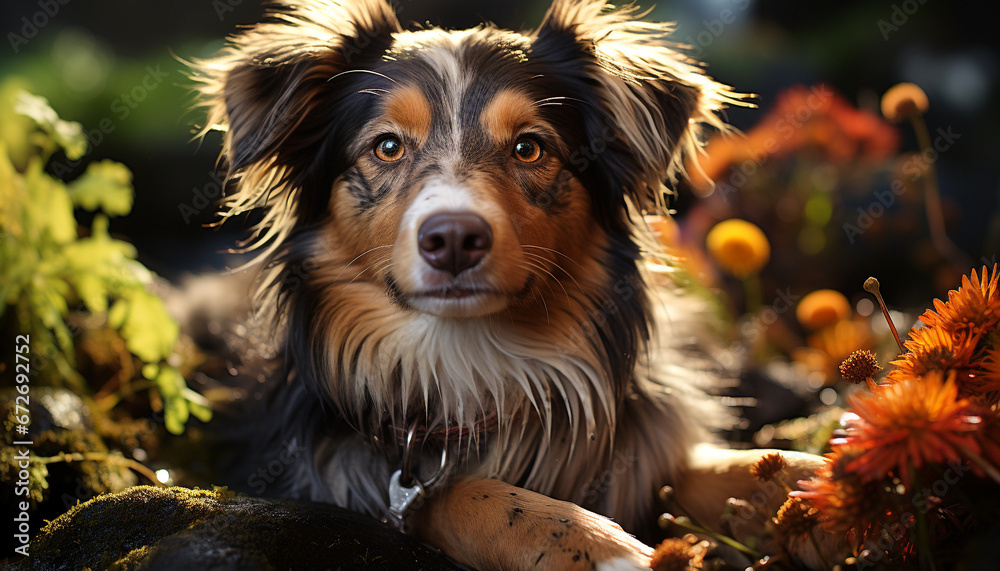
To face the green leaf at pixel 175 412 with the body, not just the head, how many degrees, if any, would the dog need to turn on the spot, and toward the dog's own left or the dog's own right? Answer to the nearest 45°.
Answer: approximately 90° to the dog's own right

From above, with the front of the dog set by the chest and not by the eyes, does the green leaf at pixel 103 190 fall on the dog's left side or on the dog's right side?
on the dog's right side

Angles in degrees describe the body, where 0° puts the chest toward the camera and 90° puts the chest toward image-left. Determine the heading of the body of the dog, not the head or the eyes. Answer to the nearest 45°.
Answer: approximately 0°

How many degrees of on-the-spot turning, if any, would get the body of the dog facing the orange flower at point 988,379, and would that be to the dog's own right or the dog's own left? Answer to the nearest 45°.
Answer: approximately 45° to the dog's own left

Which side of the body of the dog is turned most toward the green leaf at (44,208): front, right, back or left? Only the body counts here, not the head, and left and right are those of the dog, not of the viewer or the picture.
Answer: right

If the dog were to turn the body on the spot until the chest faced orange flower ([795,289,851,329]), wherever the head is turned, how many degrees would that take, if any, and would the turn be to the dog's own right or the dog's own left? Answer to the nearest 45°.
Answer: approximately 135° to the dog's own left

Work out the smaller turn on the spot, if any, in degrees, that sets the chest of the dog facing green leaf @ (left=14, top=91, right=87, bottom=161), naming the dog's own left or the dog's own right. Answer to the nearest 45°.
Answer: approximately 90° to the dog's own right

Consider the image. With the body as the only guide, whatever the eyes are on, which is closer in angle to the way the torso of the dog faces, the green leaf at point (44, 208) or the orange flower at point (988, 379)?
the orange flower

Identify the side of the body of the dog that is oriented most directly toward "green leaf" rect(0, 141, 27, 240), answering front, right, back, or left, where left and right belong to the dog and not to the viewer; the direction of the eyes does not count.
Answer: right

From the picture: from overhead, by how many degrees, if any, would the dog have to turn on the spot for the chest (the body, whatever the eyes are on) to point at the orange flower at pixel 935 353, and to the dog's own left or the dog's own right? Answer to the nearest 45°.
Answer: approximately 45° to the dog's own left
